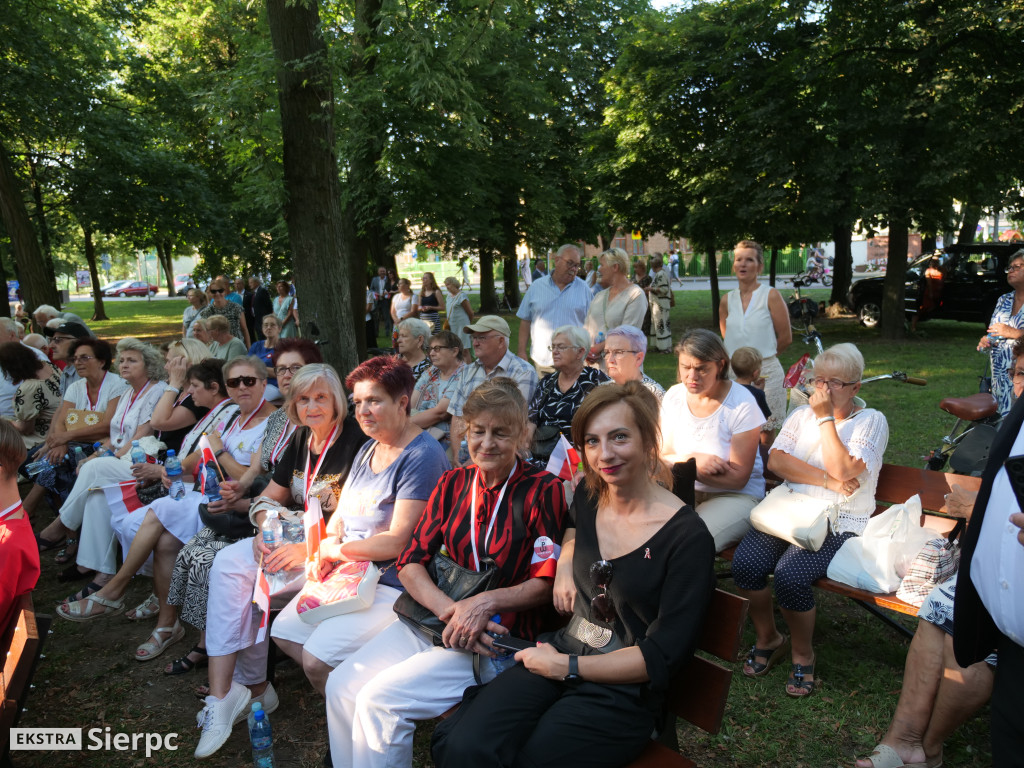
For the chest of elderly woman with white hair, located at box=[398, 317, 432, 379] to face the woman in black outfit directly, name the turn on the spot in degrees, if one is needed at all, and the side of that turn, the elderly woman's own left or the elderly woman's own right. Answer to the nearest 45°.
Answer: approximately 45° to the elderly woman's own left

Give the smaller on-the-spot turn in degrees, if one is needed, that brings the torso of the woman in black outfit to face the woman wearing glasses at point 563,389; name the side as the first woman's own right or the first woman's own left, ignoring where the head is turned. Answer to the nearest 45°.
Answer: approximately 135° to the first woman's own right

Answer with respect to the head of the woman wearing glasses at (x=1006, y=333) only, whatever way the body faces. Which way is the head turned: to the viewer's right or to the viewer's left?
to the viewer's left

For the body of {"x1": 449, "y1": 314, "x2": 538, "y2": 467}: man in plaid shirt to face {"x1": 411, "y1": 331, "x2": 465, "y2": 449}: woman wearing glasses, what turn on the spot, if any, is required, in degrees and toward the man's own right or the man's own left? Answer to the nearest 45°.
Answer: approximately 90° to the man's own right

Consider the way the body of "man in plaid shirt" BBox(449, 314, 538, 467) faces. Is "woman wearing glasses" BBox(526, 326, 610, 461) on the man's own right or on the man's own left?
on the man's own left

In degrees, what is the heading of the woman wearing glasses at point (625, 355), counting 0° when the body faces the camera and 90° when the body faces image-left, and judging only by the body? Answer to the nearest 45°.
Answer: approximately 45°

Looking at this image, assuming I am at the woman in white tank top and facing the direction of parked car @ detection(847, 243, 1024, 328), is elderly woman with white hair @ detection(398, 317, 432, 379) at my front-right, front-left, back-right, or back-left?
back-left

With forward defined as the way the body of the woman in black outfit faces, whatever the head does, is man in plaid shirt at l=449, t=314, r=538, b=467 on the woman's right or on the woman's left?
on the woman's right

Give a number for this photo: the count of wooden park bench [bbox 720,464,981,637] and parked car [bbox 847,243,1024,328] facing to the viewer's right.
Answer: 0

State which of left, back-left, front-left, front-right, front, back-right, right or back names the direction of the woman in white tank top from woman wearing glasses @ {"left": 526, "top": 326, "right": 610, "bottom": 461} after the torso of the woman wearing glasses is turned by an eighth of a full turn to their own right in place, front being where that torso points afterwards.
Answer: back-right

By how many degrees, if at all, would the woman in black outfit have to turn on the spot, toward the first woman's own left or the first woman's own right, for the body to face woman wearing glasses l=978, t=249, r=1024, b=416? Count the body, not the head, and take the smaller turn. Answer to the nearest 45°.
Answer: approximately 180°

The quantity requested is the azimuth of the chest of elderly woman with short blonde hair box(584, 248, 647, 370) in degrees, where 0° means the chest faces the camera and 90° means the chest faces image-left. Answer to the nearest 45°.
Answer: approximately 45°

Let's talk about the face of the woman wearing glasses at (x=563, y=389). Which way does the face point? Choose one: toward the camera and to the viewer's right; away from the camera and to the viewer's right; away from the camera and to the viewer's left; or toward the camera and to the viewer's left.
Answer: toward the camera and to the viewer's left
